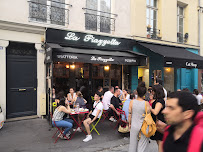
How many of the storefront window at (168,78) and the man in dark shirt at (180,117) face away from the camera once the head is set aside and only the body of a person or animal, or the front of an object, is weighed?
0

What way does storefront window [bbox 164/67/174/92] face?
toward the camera

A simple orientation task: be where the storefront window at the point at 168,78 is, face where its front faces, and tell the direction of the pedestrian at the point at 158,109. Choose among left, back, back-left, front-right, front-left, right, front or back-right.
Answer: front

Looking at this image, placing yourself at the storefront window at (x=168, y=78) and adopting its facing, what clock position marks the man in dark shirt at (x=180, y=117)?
The man in dark shirt is roughly at 12 o'clock from the storefront window.

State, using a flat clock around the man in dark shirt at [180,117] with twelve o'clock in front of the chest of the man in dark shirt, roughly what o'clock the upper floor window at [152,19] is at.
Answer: The upper floor window is roughly at 4 o'clock from the man in dark shirt.

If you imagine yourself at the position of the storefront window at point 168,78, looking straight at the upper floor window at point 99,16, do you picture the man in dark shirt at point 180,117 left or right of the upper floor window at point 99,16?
left

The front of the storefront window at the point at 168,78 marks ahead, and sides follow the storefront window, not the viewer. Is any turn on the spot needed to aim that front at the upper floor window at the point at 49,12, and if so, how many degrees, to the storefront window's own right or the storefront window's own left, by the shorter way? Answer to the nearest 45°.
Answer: approximately 45° to the storefront window's own right

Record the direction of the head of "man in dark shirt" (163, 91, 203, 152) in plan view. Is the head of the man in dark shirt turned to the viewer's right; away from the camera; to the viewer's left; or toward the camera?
to the viewer's left

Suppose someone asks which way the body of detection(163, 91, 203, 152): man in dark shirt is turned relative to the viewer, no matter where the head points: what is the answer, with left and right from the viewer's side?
facing the viewer and to the left of the viewer

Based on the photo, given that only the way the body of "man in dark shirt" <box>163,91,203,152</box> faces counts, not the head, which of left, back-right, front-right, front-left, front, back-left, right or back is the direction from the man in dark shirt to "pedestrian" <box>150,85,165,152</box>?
back-right

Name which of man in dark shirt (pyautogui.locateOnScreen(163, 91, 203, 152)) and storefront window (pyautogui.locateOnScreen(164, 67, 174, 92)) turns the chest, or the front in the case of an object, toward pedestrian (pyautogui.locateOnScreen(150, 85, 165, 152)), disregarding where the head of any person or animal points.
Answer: the storefront window

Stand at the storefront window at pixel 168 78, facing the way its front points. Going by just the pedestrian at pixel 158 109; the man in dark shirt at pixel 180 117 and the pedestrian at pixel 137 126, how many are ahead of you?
3
